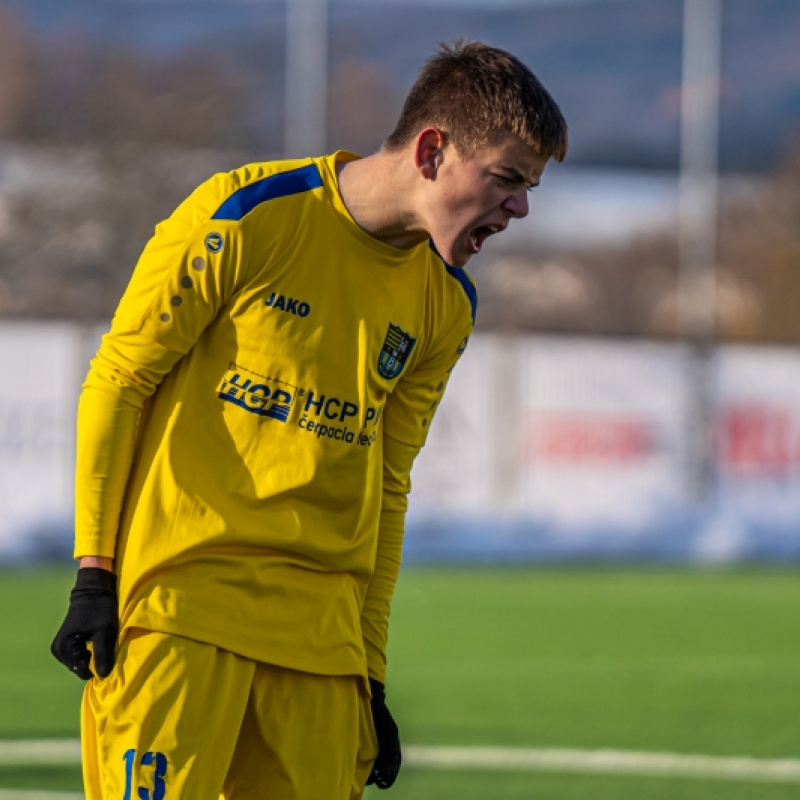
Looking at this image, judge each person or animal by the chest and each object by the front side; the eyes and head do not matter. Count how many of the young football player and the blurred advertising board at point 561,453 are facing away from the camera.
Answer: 0

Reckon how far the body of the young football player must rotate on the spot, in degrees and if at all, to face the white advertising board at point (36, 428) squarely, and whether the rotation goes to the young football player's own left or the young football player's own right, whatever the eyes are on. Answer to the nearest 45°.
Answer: approximately 135° to the young football player's own left

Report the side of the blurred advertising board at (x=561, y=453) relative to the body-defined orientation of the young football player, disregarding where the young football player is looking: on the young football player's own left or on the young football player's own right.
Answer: on the young football player's own left

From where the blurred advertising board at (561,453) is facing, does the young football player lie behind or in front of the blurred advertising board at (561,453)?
in front

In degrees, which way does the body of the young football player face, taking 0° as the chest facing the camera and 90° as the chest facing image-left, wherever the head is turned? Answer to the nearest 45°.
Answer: approximately 315°
